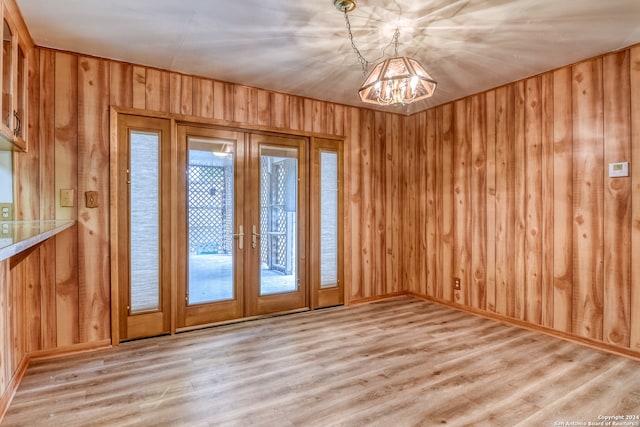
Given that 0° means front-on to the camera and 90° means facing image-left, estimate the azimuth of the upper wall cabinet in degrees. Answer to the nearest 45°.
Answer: approximately 270°

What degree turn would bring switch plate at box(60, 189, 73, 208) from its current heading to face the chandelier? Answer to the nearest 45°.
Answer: approximately 45° to its left

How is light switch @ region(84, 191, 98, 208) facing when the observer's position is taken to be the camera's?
facing the viewer

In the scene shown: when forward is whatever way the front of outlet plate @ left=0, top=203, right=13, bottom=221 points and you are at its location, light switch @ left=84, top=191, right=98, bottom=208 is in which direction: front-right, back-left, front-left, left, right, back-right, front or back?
left

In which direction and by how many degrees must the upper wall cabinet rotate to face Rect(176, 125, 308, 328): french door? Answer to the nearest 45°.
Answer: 0° — it already faces it

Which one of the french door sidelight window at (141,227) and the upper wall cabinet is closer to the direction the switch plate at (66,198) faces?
the upper wall cabinet

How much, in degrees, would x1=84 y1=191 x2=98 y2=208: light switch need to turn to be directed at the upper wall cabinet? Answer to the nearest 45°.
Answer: approximately 45° to its right

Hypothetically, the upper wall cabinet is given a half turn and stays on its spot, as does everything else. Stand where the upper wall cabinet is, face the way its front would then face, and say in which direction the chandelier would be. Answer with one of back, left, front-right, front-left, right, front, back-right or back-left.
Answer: back-left

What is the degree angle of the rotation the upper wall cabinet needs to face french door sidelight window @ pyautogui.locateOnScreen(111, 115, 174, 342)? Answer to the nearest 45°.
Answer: approximately 45° to its left

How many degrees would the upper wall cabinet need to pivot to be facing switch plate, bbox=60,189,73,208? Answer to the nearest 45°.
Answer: approximately 45° to its left

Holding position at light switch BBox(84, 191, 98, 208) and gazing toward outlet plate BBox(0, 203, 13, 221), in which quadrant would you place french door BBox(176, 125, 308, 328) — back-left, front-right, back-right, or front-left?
back-left

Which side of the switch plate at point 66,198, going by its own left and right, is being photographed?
front

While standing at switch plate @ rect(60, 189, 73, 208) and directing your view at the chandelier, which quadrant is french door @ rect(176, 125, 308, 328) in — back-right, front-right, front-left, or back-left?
front-left

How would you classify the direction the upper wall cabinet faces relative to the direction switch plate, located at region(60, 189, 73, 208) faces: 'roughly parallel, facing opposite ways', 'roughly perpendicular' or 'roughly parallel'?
roughly perpendicular
